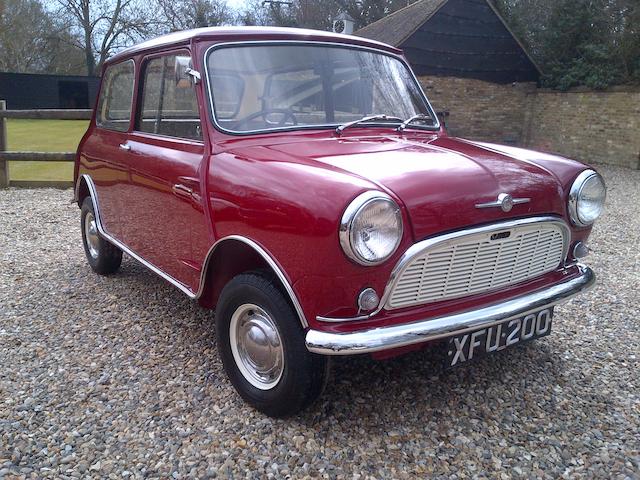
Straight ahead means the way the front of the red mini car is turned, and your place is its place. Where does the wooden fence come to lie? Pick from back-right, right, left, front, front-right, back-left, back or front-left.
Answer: back

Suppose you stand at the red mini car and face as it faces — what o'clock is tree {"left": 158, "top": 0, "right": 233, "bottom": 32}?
The tree is roughly at 7 o'clock from the red mini car.

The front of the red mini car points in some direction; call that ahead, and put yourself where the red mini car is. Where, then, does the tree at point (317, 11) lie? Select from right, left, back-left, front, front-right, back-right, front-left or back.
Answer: back-left

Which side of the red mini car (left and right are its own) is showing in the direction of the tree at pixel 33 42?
back

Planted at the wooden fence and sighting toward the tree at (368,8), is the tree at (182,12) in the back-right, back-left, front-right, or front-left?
front-left

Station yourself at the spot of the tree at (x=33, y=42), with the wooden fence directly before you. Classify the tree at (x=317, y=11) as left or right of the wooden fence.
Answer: left

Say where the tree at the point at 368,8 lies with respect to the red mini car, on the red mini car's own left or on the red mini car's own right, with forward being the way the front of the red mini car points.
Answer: on the red mini car's own left

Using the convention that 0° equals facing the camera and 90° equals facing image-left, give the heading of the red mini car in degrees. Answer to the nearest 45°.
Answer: approximately 315°

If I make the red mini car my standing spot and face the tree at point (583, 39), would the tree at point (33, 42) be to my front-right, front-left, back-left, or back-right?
front-left

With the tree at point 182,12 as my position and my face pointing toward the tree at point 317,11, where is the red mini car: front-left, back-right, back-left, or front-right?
front-right

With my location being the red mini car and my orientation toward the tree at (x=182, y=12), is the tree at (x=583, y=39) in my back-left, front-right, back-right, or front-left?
front-right
